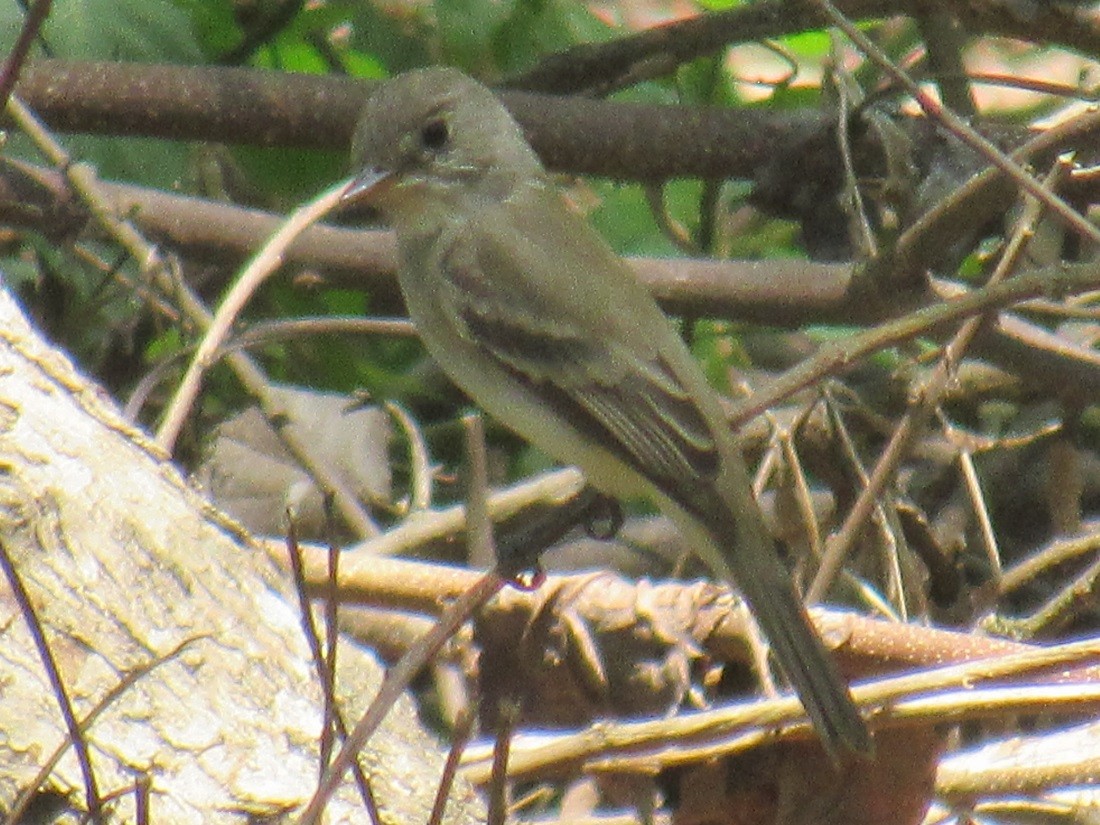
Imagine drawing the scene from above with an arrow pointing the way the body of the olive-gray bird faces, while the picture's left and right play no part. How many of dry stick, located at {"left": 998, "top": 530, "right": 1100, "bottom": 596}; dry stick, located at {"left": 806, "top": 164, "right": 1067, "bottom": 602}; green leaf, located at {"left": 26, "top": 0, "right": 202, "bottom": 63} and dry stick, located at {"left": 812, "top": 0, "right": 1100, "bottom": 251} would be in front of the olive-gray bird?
1

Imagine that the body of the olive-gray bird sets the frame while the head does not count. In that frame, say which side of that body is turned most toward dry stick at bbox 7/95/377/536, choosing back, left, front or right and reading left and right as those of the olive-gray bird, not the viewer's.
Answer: front

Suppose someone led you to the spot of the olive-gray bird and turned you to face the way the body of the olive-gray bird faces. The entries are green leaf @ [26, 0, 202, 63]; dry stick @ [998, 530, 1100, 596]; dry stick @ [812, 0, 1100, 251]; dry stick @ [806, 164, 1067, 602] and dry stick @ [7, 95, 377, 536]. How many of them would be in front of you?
2

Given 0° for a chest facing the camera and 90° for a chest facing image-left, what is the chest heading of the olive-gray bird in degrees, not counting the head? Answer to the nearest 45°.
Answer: approximately 90°

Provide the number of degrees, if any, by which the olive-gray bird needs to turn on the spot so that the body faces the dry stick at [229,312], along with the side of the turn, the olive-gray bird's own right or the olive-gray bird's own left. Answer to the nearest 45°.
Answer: approximately 45° to the olive-gray bird's own left

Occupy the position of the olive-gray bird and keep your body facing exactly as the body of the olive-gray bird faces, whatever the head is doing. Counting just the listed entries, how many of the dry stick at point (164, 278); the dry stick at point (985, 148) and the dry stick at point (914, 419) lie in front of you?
1

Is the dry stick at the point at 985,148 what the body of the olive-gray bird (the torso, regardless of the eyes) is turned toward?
no

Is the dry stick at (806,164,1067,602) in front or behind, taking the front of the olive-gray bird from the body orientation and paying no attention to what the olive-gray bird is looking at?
behind

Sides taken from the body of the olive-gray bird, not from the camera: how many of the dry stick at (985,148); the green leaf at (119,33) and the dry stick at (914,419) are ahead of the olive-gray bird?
1
